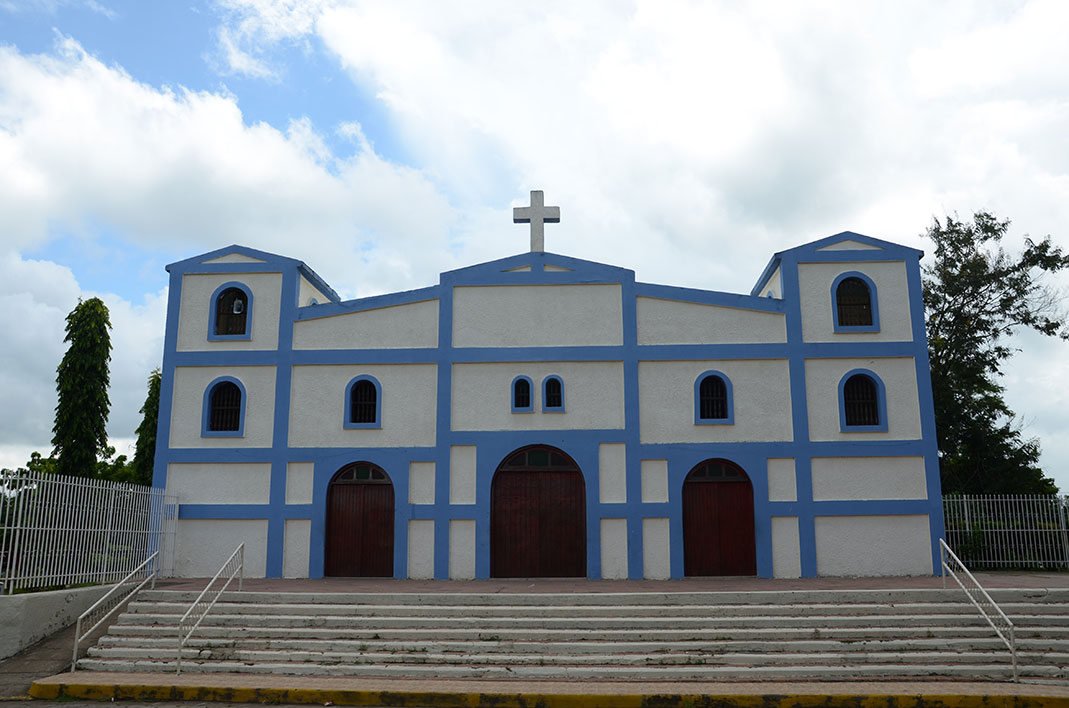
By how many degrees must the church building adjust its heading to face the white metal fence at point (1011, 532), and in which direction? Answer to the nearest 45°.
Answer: approximately 90° to its left

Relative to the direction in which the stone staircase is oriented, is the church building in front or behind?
behind

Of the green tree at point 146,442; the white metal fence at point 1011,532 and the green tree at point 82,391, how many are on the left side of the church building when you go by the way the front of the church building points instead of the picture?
1

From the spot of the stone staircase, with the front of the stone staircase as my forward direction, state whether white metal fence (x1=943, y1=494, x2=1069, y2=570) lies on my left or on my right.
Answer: on my left

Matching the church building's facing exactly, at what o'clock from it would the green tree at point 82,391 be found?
The green tree is roughly at 4 o'clock from the church building.

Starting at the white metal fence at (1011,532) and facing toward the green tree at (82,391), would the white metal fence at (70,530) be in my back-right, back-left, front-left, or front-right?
front-left

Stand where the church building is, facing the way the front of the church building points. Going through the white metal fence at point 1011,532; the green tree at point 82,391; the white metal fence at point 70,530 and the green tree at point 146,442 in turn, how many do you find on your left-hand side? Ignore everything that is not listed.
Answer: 1

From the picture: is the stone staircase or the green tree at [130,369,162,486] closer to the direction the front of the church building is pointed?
the stone staircase

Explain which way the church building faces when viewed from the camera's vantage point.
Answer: facing the viewer

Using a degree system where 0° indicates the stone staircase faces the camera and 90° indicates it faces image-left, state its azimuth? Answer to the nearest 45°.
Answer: approximately 0°

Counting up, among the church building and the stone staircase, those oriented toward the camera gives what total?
2

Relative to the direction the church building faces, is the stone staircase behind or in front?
in front

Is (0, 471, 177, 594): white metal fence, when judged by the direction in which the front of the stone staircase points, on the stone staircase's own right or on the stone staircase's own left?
on the stone staircase's own right
